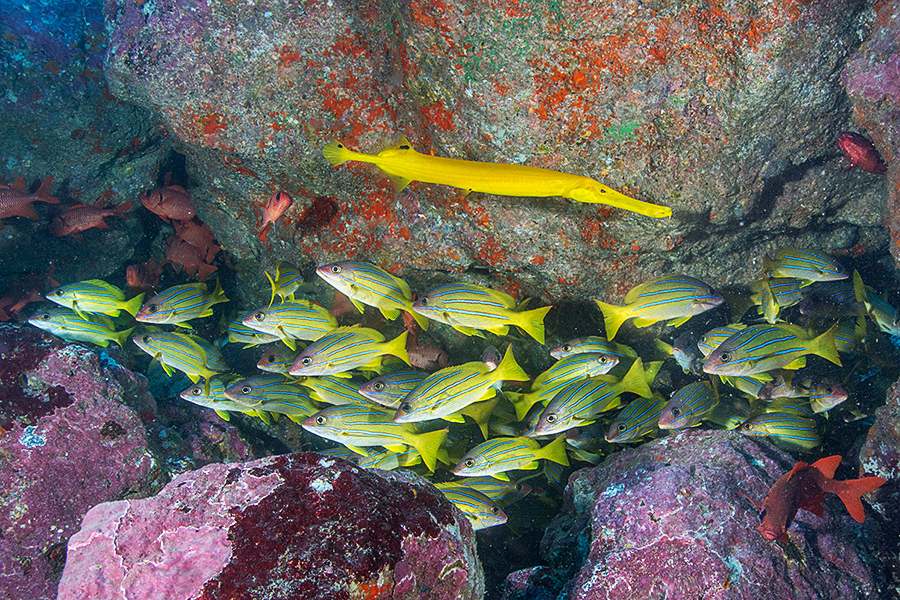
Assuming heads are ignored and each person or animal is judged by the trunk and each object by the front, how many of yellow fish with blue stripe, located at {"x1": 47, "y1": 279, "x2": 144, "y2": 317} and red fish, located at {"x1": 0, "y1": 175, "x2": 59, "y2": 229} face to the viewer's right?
0

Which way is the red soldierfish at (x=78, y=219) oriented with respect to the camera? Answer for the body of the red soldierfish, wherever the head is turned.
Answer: to the viewer's left

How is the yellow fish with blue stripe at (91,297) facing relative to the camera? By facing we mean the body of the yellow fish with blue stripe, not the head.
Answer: to the viewer's left

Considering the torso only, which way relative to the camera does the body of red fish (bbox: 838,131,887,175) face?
to the viewer's left

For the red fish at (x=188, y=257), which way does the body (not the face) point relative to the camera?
to the viewer's left

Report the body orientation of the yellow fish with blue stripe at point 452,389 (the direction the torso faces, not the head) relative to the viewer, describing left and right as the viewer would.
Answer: facing to the left of the viewer

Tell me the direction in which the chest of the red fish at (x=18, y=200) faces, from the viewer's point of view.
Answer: to the viewer's left

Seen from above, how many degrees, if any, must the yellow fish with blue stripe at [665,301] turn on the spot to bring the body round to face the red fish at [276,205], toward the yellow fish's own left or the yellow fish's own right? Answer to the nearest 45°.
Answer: approximately 180°

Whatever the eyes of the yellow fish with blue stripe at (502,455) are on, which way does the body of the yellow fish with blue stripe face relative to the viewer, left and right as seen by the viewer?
facing to the left of the viewer

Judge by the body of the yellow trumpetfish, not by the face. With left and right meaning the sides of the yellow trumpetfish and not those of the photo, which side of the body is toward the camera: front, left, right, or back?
right

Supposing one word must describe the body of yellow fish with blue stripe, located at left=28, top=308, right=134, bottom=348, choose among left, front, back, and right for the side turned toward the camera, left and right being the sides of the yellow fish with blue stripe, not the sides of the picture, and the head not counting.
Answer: left

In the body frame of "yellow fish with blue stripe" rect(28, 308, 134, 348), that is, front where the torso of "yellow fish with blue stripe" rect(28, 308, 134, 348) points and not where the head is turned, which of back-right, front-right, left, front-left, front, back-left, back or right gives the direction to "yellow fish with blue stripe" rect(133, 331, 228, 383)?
back-left

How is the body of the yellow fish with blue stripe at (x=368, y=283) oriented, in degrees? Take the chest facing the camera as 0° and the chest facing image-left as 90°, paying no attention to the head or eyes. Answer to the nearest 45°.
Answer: approximately 90°
